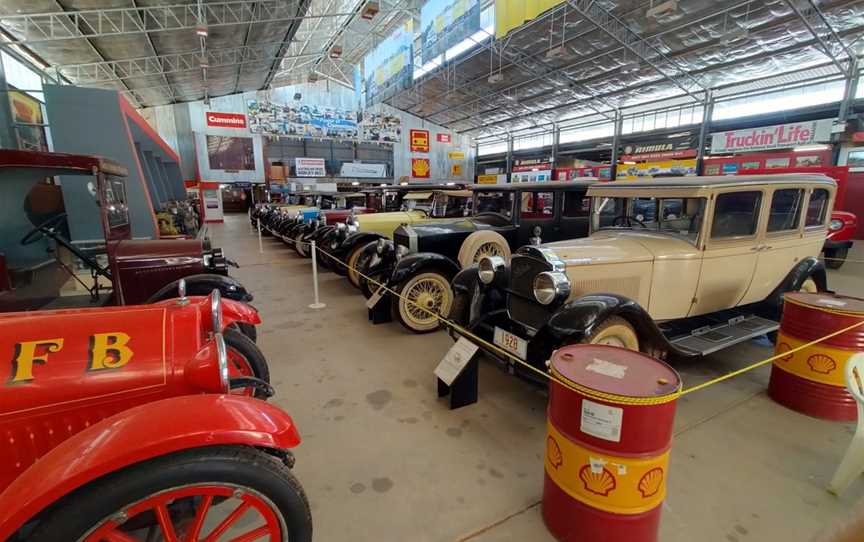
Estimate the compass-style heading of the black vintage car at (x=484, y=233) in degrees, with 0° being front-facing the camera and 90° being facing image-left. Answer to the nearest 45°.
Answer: approximately 45°

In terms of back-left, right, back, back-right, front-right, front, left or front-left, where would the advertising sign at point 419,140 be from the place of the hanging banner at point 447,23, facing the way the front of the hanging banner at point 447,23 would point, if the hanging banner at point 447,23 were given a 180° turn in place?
front-left

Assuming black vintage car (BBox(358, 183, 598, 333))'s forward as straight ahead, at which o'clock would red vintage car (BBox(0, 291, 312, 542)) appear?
The red vintage car is roughly at 11 o'clock from the black vintage car.

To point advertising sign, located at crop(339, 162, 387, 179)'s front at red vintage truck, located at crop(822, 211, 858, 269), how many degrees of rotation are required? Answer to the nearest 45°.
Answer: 0° — it already faces it

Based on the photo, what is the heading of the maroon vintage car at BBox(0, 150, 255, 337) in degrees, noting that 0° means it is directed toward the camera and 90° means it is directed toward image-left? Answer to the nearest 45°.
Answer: approximately 270°

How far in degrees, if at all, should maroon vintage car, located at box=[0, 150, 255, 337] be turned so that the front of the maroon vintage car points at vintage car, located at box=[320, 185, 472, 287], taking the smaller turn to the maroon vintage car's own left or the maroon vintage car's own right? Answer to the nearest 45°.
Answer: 0° — it already faces it

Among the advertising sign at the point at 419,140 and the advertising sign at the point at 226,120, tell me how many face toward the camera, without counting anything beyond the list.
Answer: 2

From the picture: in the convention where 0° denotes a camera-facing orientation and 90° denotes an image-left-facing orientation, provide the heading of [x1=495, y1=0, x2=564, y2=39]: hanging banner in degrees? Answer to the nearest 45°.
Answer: approximately 45°

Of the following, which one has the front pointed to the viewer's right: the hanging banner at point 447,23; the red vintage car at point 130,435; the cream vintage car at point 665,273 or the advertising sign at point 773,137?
the red vintage car

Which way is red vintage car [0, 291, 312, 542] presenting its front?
to the viewer's right

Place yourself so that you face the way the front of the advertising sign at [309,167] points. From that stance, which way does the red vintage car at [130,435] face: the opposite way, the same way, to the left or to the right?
to the left

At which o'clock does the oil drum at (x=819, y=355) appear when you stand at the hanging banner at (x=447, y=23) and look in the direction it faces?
The oil drum is roughly at 10 o'clock from the hanging banner.
